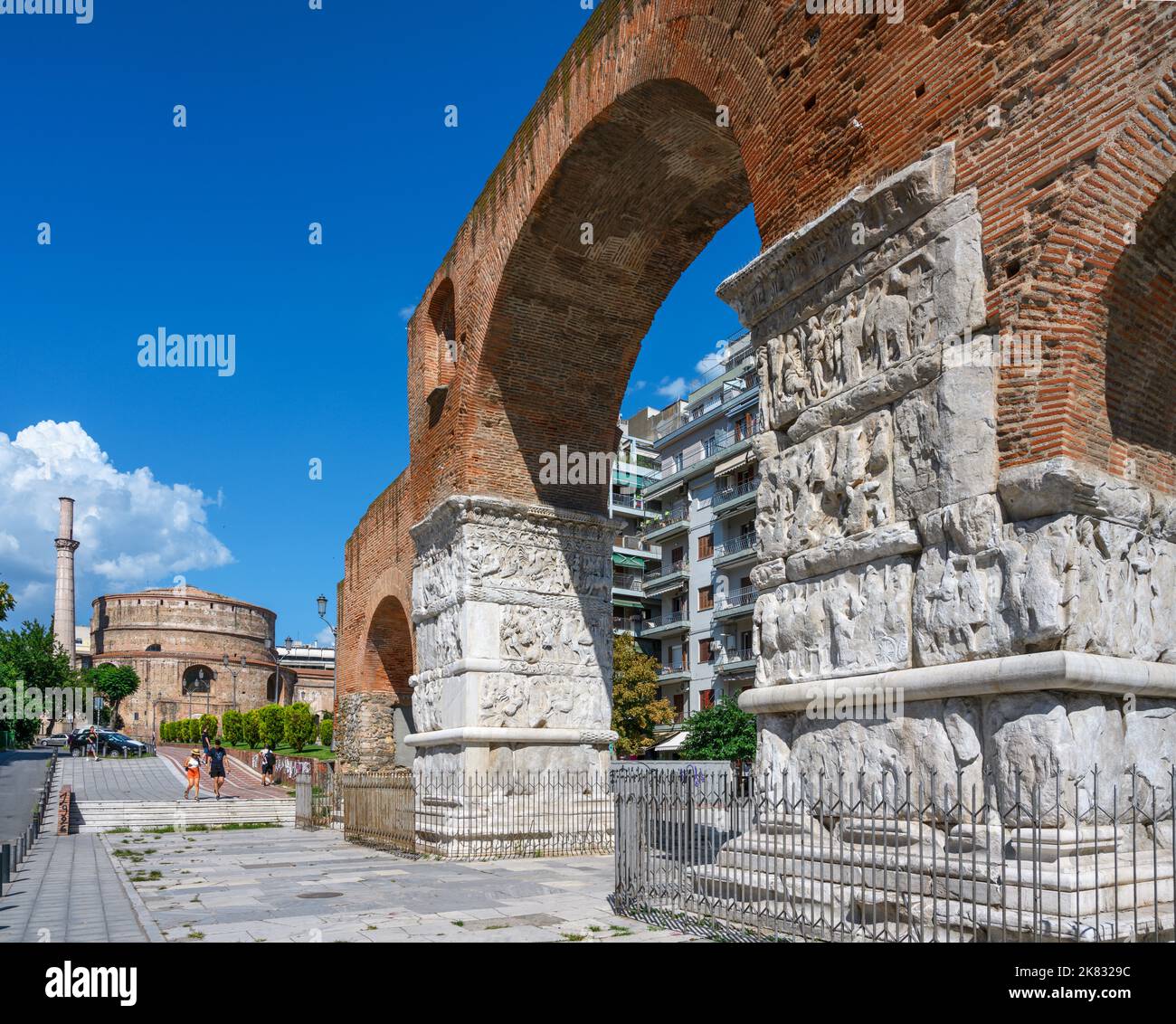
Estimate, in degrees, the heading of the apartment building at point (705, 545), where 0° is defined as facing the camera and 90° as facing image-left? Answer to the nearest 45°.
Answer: approximately 45°

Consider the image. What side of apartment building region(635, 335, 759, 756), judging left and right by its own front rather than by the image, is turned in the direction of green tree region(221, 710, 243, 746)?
right

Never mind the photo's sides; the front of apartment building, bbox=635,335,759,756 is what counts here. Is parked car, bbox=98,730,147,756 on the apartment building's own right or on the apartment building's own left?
on the apartment building's own right

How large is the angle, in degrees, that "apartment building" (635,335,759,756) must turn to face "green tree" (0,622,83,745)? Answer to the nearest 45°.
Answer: approximately 45° to its right

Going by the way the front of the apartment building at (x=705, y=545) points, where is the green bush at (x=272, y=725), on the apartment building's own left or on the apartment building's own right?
on the apartment building's own right

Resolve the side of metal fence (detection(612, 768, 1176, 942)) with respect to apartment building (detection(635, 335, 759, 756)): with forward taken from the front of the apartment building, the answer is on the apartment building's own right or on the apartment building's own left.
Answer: on the apartment building's own left

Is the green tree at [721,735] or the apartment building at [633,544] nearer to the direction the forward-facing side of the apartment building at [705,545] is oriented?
the green tree

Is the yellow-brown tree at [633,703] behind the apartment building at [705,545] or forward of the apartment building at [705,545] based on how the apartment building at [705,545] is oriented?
forward
